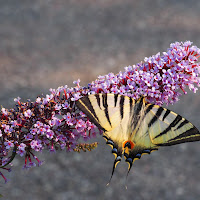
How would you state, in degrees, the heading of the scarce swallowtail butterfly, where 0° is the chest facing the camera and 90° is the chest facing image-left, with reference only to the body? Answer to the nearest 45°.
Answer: approximately 180°
